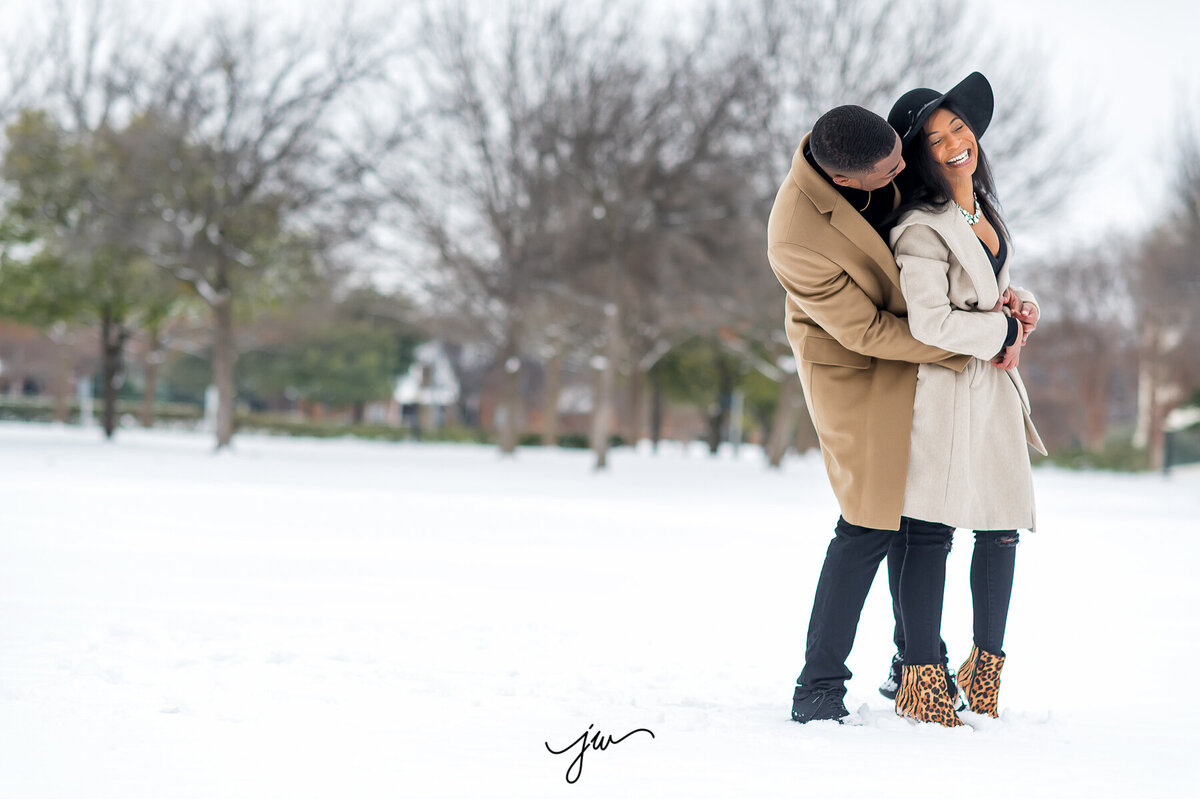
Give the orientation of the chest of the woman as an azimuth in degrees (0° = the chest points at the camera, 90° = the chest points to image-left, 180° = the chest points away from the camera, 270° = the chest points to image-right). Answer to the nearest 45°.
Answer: approximately 315°

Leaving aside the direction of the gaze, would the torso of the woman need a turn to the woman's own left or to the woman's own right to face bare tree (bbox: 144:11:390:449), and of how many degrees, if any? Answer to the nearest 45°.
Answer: approximately 180°

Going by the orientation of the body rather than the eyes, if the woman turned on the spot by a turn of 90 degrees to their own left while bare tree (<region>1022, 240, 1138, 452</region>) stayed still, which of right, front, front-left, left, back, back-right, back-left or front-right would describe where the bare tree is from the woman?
front-left
